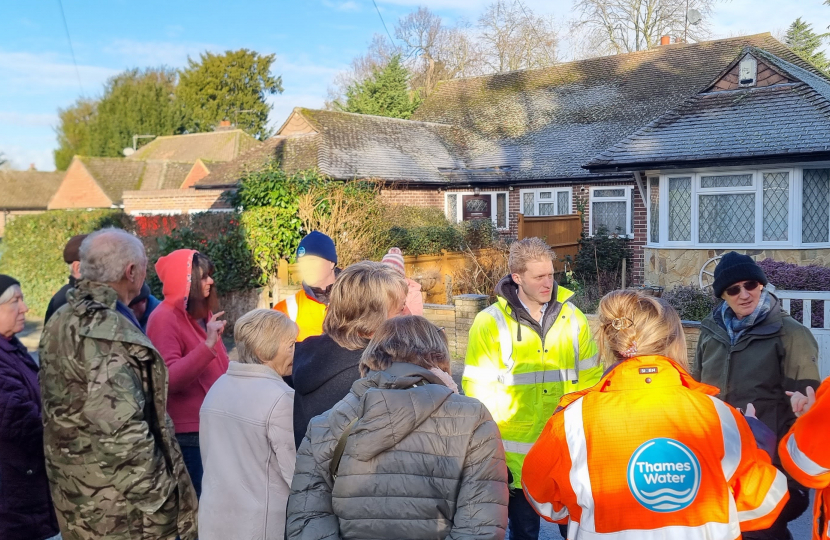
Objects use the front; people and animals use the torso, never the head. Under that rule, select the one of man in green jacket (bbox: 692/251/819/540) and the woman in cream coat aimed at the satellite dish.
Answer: the woman in cream coat

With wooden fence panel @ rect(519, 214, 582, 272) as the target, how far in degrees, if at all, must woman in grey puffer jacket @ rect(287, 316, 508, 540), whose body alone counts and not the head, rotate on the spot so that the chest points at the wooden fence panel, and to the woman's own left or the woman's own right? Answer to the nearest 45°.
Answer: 0° — they already face it

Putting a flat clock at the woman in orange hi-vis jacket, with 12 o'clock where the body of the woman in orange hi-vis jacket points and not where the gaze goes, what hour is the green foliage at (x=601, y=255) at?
The green foliage is roughly at 12 o'clock from the woman in orange hi-vis jacket.

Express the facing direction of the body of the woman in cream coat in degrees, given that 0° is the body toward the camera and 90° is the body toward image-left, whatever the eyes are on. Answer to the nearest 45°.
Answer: approximately 225°

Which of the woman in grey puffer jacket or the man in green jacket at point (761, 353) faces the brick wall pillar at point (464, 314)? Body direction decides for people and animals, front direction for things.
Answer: the woman in grey puffer jacket

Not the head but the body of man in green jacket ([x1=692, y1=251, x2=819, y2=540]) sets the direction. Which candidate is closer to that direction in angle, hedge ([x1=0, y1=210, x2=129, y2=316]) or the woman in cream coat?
the woman in cream coat

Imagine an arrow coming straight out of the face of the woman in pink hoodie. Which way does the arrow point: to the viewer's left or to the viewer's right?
to the viewer's right

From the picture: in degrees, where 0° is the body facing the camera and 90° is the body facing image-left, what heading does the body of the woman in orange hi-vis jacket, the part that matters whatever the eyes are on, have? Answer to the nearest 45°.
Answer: approximately 180°

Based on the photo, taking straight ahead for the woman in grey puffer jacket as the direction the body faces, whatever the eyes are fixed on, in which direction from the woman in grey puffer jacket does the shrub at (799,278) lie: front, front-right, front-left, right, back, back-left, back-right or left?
front-right

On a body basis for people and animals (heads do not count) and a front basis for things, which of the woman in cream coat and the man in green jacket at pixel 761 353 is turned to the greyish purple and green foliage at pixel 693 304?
the woman in cream coat

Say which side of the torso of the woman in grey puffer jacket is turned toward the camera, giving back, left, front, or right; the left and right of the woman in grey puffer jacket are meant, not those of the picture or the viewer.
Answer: back

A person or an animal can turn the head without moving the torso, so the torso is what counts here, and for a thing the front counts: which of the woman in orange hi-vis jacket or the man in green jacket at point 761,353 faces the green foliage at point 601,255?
the woman in orange hi-vis jacket

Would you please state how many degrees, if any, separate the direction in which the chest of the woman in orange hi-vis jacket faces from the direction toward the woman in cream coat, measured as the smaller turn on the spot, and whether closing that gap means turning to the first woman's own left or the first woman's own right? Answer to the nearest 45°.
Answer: approximately 90° to the first woman's own left

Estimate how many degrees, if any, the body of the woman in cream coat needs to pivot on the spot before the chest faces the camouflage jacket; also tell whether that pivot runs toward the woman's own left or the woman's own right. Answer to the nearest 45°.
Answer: approximately 135° to the woman's own left

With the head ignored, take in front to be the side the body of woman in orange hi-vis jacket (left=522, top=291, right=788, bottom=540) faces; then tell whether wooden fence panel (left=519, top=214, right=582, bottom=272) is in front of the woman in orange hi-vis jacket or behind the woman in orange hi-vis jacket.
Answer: in front

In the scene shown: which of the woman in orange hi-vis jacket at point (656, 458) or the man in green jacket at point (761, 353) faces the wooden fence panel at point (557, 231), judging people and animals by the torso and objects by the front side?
the woman in orange hi-vis jacket

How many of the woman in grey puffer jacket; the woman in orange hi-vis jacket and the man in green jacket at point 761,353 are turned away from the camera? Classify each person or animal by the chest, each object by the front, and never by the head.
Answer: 2

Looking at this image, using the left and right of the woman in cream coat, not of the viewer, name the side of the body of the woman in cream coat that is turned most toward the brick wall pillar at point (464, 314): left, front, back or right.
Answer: front
